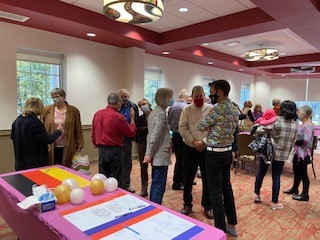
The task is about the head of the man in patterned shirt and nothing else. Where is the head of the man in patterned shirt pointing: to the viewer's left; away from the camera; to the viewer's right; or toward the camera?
to the viewer's left

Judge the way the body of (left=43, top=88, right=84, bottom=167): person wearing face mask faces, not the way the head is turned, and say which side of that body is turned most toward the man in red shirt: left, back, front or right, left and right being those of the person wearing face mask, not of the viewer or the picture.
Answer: left

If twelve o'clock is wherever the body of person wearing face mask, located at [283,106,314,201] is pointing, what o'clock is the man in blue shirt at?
The man in blue shirt is roughly at 11 o'clock from the person wearing face mask.

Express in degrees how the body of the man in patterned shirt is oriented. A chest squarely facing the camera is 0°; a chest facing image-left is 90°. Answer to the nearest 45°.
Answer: approximately 135°

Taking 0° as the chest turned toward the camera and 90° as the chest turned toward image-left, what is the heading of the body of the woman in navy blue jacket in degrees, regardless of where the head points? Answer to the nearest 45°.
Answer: approximately 225°
